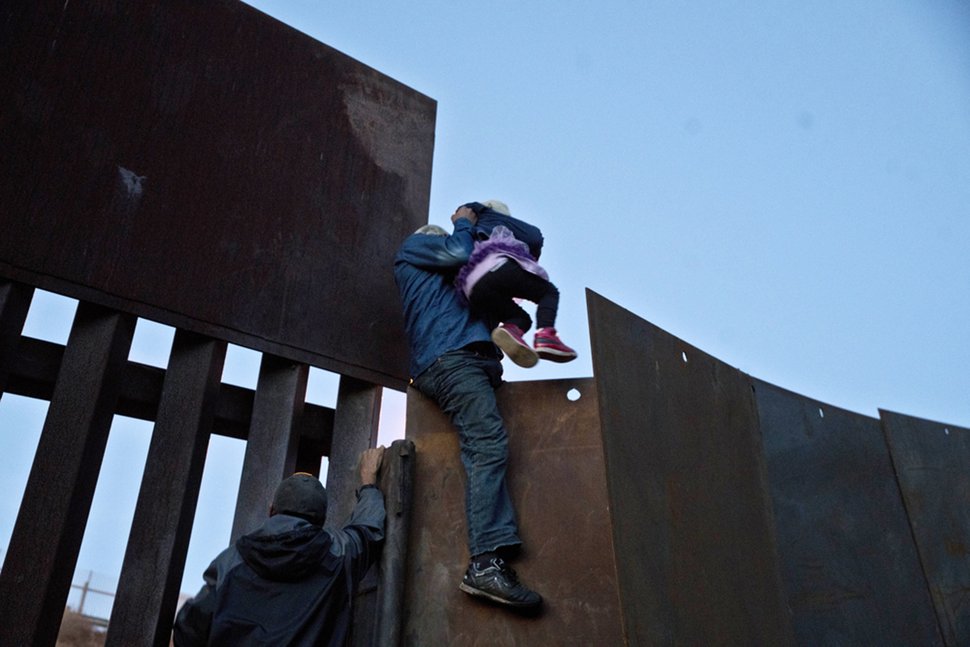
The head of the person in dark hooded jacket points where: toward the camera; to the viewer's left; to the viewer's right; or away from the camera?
away from the camera

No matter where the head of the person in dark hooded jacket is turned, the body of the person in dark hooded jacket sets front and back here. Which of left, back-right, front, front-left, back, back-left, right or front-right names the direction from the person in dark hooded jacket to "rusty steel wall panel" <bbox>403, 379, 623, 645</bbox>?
right

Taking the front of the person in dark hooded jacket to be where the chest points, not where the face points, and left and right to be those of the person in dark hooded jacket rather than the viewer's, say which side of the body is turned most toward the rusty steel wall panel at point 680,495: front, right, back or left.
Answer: right

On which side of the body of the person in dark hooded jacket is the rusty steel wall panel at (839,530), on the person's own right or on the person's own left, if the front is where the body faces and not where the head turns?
on the person's own right

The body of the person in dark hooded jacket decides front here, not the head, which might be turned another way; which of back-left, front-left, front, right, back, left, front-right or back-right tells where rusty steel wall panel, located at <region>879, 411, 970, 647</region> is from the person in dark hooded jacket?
right

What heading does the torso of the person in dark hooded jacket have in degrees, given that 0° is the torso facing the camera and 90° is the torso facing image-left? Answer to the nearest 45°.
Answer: approximately 180°
